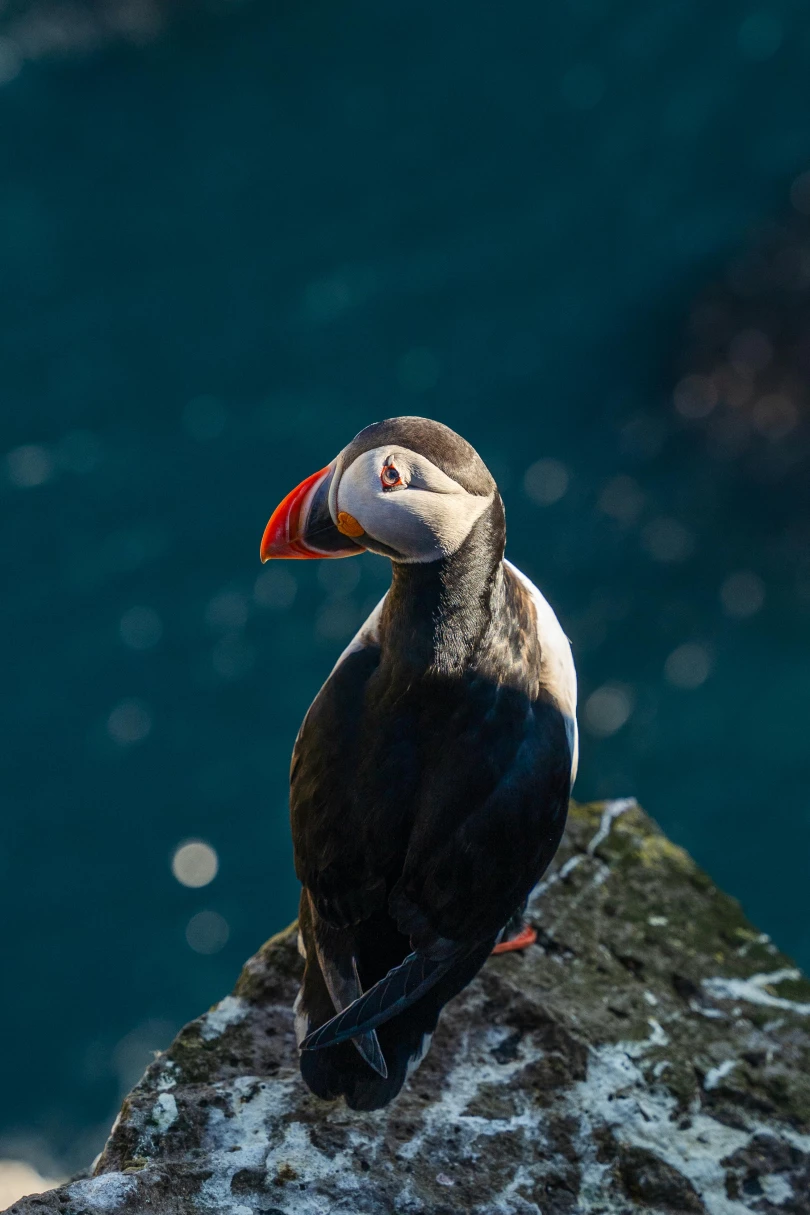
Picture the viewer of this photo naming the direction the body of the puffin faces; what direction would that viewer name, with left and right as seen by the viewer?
facing away from the viewer and to the right of the viewer
